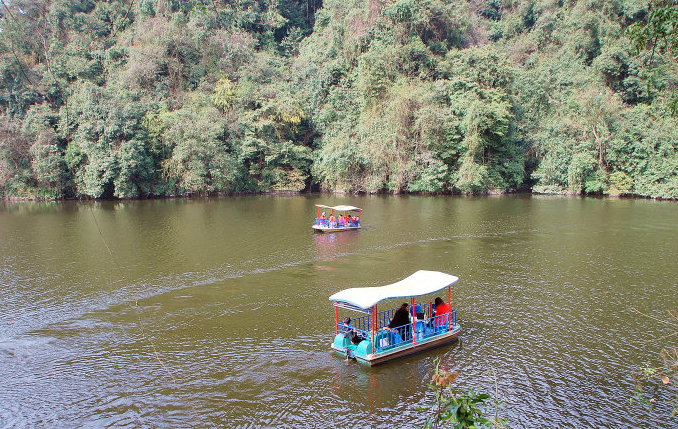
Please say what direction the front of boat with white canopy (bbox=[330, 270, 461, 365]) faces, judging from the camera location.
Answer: facing away from the viewer and to the right of the viewer

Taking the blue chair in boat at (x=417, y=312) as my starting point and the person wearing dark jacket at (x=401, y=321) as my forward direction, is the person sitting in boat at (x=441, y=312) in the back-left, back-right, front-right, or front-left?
back-left
